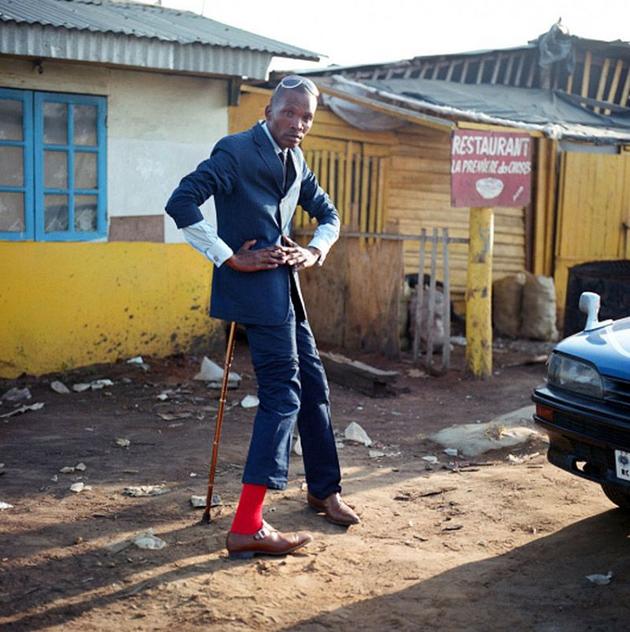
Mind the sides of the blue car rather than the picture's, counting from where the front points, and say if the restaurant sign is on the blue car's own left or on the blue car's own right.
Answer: on the blue car's own right

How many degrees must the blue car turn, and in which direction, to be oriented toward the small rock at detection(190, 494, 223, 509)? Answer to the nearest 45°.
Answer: approximately 45° to its right

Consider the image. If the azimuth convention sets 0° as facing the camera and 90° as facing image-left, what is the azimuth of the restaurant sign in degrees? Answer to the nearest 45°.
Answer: approximately 0°

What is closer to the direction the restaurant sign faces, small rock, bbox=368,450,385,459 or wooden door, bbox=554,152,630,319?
the small rock

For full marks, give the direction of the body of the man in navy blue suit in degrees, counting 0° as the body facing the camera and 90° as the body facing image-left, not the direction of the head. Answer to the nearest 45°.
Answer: approximately 315°

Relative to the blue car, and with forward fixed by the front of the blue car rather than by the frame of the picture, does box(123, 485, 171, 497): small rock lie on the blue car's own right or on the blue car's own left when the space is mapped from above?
on the blue car's own right

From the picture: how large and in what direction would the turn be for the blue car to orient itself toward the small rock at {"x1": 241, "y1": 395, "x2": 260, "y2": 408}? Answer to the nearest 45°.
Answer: approximately 90° to its right
